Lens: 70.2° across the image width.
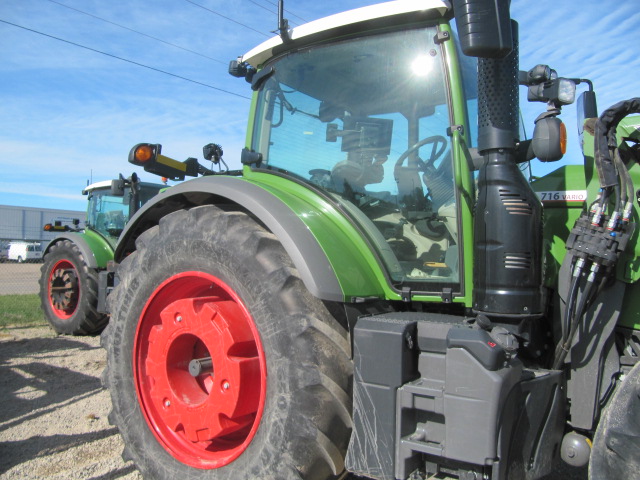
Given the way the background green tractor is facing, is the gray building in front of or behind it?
behind

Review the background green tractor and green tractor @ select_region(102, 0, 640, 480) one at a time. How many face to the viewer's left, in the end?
0

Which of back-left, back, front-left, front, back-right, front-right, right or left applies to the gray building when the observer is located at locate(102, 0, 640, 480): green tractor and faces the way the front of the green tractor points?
back

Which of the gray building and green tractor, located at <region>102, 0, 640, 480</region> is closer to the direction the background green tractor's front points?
the green tractor

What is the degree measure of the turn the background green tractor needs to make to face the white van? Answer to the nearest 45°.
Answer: approximately 135° to its left

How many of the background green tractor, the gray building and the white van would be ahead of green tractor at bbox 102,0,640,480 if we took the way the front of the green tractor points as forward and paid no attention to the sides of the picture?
0

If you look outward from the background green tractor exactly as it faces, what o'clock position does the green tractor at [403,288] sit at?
The green tractor is roughly at 1 o'clock from the background green tractor.

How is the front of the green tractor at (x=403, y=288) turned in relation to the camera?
facing the viewer and to the right of the viewer

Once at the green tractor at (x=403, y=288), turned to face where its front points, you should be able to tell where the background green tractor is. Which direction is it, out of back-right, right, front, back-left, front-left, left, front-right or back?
back

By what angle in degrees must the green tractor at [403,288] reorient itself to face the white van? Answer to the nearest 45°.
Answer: approximately 180°
